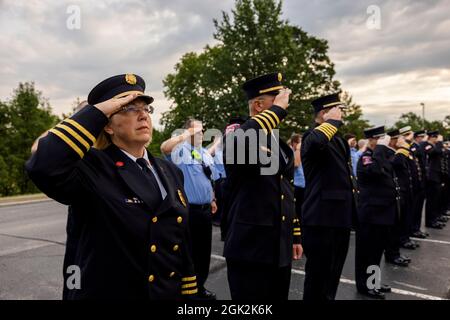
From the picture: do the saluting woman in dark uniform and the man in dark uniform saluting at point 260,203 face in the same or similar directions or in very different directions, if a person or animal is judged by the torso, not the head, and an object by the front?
same or similar directions

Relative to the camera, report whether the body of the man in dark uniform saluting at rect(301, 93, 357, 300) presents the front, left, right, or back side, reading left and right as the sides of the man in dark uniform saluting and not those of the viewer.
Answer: right

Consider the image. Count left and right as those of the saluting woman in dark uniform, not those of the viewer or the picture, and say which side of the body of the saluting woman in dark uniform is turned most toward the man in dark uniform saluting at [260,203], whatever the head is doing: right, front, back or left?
left

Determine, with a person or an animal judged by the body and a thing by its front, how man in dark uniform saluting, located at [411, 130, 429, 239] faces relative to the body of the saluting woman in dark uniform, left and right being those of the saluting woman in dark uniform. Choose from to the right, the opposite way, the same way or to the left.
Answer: the same way

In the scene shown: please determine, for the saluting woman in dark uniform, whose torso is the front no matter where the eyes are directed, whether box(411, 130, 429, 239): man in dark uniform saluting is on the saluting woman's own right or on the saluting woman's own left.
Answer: on the saluting woman's own left
